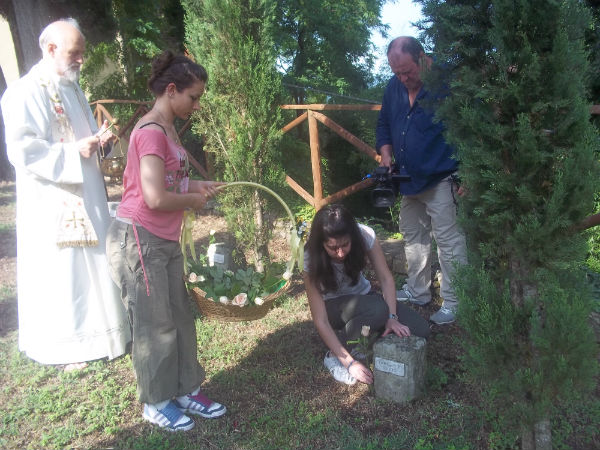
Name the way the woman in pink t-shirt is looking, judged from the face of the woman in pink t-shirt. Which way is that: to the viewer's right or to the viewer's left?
to the viewer's right

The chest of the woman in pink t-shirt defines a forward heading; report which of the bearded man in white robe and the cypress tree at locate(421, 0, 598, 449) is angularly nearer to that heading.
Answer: the cypress tree

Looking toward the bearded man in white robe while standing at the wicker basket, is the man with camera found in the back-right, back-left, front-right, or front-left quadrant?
back-right

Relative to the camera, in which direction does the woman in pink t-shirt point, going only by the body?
to the viewer's right

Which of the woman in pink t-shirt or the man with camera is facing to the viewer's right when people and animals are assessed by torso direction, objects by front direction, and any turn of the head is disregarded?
the woman in pink t-shirt

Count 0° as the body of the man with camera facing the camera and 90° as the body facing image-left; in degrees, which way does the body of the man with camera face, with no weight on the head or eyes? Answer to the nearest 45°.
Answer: approximately 45°

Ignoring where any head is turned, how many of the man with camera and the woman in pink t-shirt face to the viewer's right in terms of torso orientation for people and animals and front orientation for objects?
1

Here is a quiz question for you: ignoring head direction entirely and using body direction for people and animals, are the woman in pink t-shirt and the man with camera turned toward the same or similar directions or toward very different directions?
very different directions

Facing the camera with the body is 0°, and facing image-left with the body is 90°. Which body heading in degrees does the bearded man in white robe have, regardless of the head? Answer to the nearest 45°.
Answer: approximately 315°

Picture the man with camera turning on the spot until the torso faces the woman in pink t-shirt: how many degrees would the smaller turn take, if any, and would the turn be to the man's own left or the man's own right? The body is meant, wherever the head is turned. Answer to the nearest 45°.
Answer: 0° — they already face them
